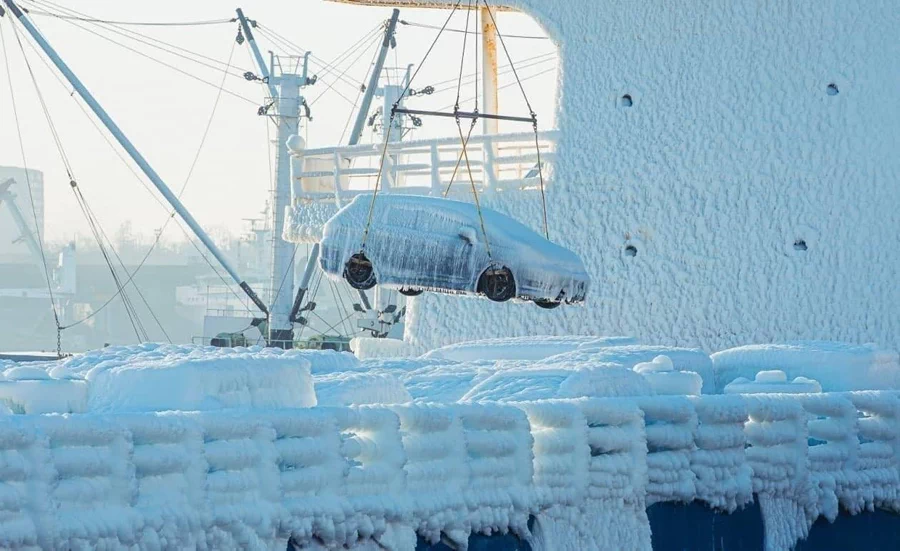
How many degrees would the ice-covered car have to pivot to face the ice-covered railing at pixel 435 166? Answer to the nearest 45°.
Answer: approximately 135° to its left

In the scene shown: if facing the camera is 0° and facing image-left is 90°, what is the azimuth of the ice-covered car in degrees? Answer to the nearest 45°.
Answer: approximately 315°
